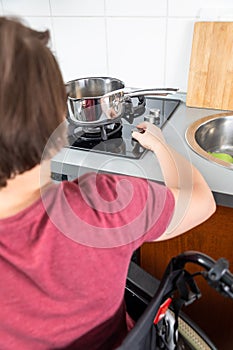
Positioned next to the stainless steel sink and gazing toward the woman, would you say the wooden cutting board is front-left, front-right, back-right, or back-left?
back-right

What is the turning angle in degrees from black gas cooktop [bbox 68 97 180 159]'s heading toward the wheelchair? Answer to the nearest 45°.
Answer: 0° — it already faces it

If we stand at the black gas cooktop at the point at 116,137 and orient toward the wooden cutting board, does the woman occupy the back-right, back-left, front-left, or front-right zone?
back-right

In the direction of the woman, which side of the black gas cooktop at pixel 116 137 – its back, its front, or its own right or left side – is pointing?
front

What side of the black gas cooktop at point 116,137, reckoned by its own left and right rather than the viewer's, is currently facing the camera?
front
